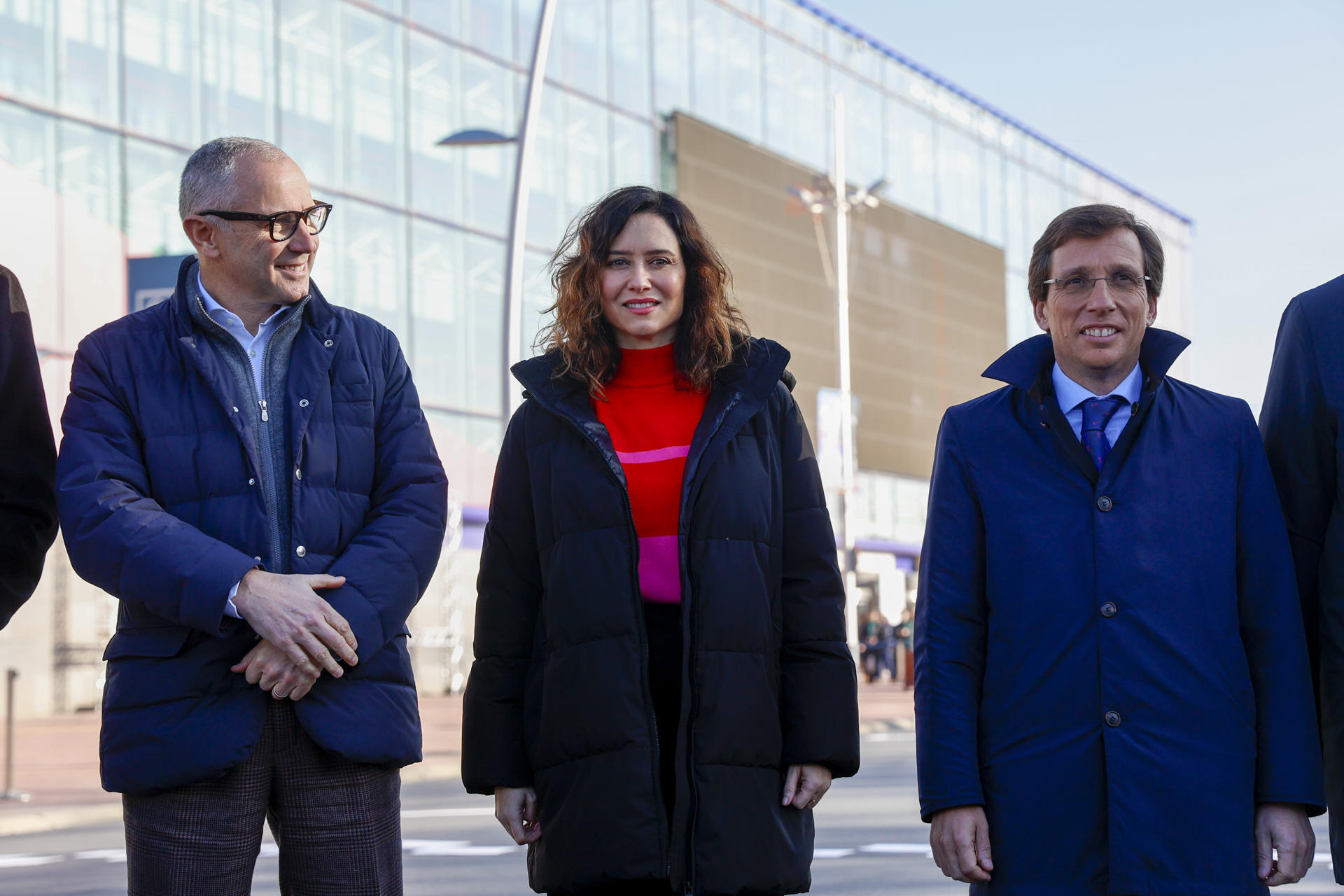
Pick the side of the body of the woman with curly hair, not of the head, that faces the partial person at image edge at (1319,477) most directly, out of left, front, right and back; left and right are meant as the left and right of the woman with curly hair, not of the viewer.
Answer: left

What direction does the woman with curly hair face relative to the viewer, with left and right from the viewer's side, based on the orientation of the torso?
facing the viewer

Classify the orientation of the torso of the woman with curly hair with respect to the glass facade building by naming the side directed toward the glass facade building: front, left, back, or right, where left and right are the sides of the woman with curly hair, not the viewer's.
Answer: back

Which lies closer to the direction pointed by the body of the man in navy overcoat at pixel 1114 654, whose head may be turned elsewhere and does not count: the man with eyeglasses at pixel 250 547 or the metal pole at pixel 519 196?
the man with eyeglasses

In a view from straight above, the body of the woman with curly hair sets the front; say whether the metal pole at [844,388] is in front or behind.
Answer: behind

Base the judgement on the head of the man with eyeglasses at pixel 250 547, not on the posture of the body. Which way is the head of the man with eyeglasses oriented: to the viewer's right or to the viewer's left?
to the viewer's right

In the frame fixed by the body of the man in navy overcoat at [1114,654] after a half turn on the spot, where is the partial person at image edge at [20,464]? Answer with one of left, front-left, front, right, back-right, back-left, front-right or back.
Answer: left

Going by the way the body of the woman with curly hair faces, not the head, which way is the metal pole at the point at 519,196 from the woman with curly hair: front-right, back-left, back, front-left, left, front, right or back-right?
back

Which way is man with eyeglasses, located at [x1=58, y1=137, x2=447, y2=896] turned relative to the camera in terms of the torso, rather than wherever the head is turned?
toward the camera

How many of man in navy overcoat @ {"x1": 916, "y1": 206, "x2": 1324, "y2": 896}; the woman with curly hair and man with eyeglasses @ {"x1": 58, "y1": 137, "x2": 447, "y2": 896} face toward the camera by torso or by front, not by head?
3
